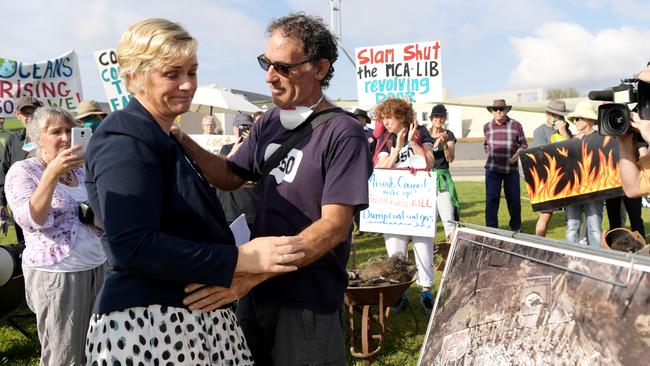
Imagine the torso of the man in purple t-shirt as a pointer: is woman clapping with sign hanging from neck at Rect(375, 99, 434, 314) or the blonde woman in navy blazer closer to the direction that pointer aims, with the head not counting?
the blonde woman in navy blazer

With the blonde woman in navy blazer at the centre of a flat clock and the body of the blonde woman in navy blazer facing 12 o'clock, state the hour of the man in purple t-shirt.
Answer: The man in purple t-shirt is roughly at 11 o'clock from the blonde woman in navy blazer.

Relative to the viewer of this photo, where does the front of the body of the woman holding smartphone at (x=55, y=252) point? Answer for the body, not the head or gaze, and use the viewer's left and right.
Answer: facing the viewer and to the right of the viewer

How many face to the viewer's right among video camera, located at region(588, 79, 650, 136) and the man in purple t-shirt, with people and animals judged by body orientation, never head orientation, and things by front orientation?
0

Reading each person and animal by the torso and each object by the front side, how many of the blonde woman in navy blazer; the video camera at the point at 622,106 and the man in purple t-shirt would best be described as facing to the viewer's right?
1

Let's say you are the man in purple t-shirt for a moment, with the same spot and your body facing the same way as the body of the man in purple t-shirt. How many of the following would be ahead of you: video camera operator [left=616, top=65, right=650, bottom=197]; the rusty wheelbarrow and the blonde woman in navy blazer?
1

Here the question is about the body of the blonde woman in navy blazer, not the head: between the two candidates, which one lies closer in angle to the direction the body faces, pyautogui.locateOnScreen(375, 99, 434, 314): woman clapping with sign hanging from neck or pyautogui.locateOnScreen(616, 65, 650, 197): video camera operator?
the video camera operator

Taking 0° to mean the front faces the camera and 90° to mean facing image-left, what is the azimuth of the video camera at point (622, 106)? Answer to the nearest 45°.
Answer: approximately 45°

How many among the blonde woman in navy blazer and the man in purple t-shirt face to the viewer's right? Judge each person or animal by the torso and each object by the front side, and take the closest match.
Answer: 1

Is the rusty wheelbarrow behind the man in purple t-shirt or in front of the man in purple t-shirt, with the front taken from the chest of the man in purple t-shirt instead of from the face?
behind

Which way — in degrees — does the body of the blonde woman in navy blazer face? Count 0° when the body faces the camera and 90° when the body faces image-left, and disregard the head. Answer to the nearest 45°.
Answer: approximately 270°

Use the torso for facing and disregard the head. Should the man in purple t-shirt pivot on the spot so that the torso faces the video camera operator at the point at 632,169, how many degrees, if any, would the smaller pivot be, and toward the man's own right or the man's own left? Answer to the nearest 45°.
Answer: approximately 135° to the man's own left

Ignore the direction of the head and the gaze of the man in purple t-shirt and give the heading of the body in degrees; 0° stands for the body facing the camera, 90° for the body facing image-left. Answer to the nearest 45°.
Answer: approximately 45°

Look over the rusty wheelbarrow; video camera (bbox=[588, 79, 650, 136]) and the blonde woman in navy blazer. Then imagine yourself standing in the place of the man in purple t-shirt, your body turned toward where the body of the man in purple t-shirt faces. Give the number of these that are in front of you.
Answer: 1

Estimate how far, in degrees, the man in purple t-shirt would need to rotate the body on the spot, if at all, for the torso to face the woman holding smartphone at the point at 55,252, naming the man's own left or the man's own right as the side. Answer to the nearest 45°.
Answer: approximately 90° to the man's own right

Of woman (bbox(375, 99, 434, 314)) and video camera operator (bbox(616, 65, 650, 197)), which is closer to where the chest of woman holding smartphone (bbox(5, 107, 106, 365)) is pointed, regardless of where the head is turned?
the video camera operator
